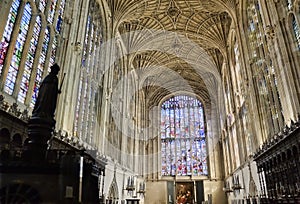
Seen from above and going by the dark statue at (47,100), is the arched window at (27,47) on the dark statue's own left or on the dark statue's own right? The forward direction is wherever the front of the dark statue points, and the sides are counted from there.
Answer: on the dark statue's own left

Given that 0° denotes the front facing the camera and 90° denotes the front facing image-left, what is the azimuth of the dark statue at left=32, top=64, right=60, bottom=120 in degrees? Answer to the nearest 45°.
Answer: approximately 270°
